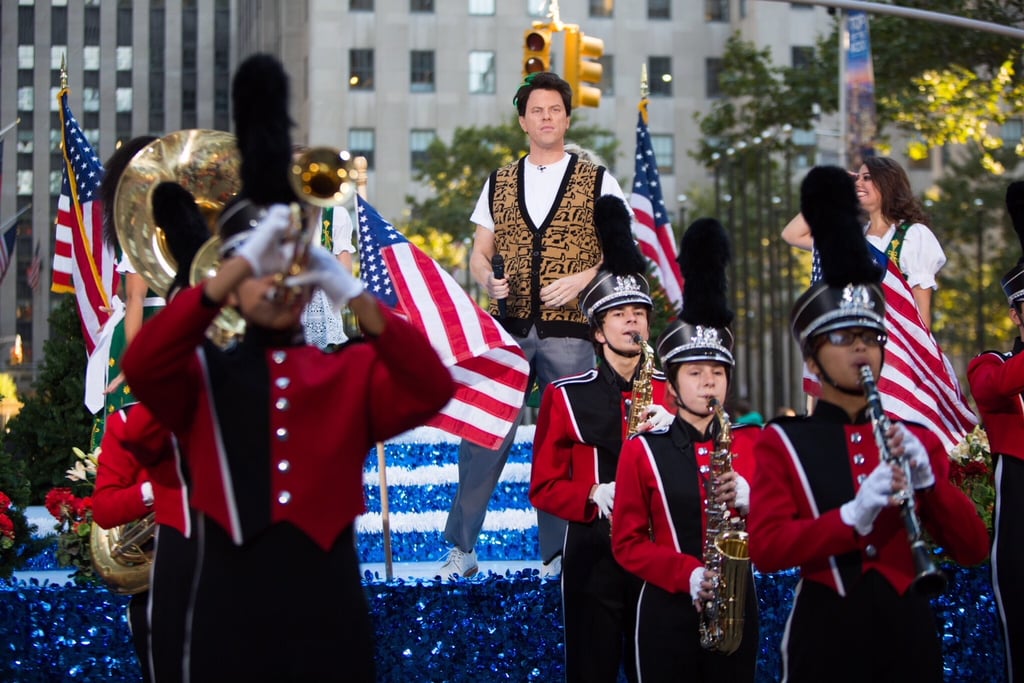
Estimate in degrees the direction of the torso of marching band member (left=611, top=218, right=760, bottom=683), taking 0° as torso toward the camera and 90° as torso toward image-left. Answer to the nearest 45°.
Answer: approximately 315°

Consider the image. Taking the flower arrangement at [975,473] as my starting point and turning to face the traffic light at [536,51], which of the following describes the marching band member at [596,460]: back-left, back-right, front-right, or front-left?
back-left

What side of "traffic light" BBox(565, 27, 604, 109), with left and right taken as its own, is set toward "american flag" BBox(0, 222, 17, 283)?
back

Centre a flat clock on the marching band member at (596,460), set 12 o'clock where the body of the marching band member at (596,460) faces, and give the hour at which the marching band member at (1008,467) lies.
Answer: the marching band member at (1008,467) is roughly at 10 o'clock from the marching band member at (596,460).

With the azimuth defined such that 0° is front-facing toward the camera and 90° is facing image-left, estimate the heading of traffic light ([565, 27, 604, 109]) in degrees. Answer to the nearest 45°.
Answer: approximately 270°

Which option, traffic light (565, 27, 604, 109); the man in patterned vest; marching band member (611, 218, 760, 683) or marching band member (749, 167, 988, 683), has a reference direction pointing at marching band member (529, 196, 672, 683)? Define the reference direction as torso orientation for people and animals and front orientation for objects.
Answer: the man in patterned vest

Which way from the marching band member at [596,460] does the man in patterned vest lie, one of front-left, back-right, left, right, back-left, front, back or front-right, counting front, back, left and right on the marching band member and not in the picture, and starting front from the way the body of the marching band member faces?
back-left

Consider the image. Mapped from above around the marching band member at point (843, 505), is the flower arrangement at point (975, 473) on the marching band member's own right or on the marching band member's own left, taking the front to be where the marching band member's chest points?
on the marching band member's own left

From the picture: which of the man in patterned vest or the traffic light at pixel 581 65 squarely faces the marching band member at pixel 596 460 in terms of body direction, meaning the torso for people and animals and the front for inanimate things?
the man in patterned vest
